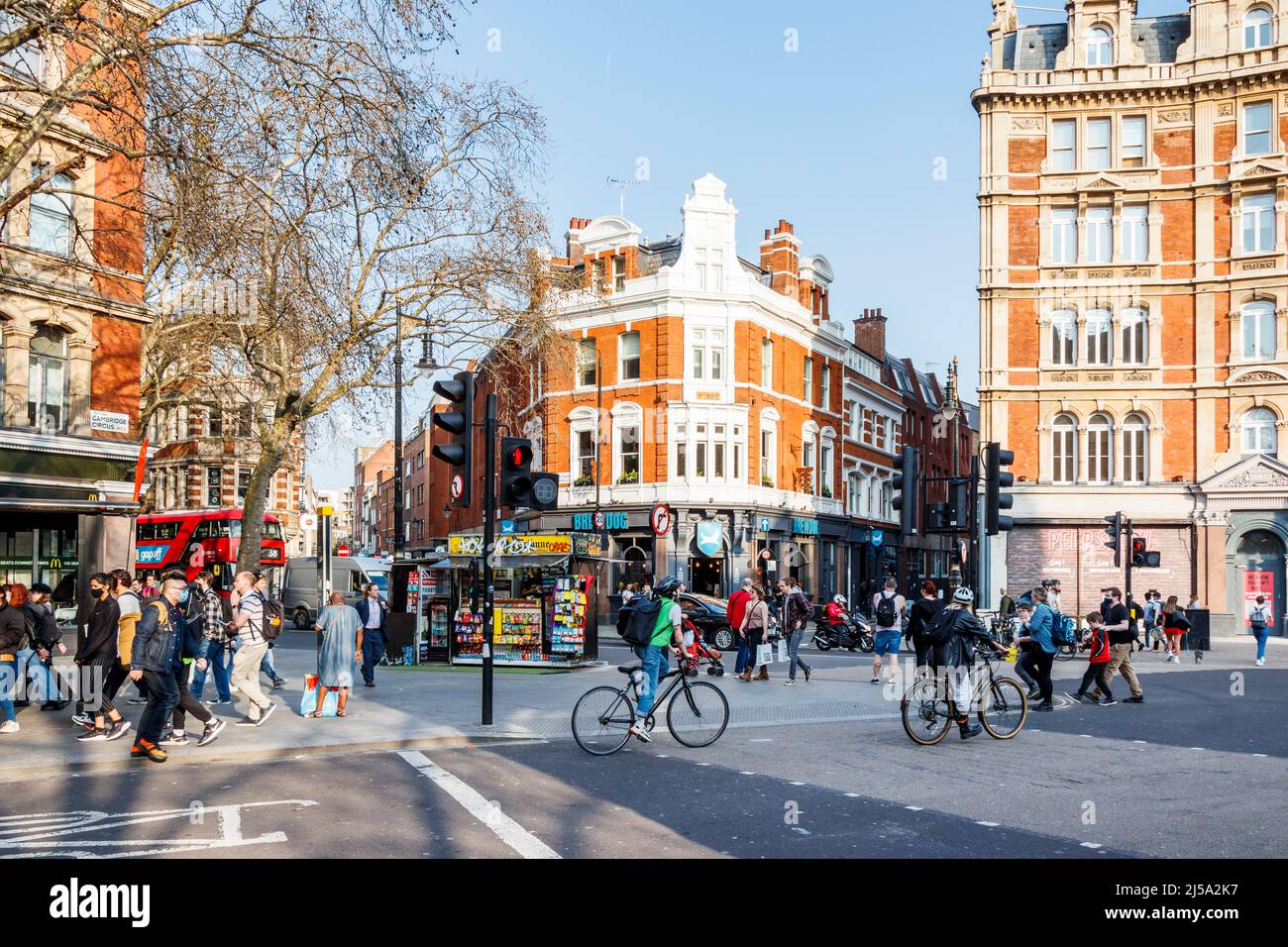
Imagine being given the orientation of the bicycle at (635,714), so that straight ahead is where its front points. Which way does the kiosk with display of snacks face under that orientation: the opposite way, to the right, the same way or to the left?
to the right

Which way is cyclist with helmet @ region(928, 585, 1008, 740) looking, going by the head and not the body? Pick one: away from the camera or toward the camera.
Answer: away from the camera

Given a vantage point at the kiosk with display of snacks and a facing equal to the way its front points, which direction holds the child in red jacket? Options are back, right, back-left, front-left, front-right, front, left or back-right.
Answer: front-left

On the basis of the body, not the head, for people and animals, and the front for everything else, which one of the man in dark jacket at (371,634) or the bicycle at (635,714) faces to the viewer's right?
the bicycle

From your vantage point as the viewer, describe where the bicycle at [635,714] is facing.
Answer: facing to the right of the viewer

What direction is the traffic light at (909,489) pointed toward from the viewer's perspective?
to the viewer's left

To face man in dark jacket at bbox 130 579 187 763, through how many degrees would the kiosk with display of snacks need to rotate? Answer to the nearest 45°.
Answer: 0° — it already faces them

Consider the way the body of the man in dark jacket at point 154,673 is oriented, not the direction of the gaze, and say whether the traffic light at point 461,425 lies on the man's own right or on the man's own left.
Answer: on the man's own left
